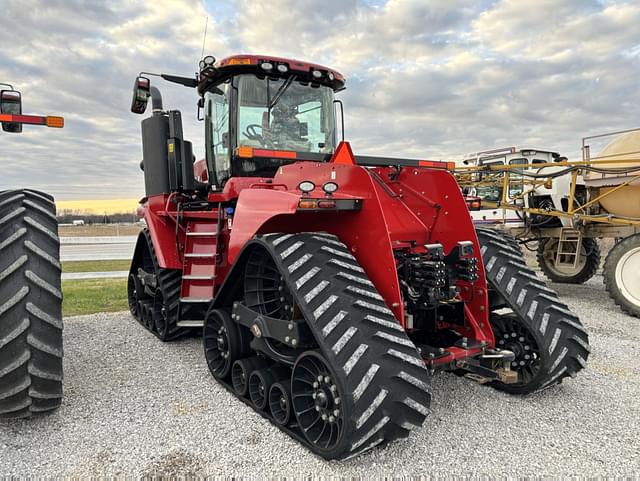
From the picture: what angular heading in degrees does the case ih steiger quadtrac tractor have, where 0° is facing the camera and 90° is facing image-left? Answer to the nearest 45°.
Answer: approximately 135°

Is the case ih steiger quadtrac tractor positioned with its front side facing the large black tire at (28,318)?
no
